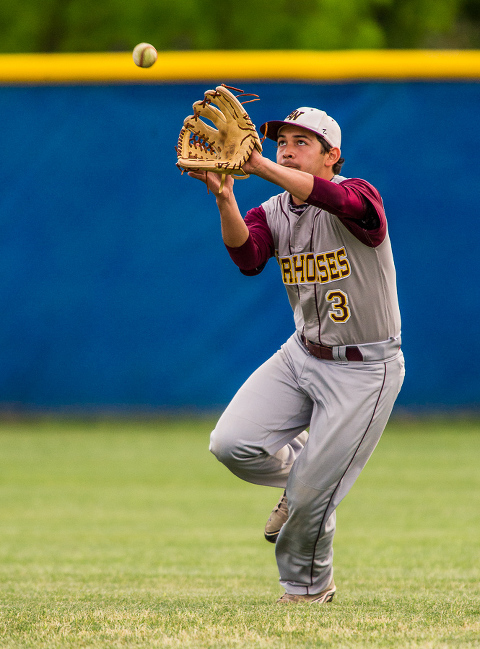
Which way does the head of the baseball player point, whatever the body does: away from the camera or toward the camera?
toward the camera

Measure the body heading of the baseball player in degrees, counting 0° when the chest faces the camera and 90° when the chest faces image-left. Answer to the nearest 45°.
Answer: approximately 45°
